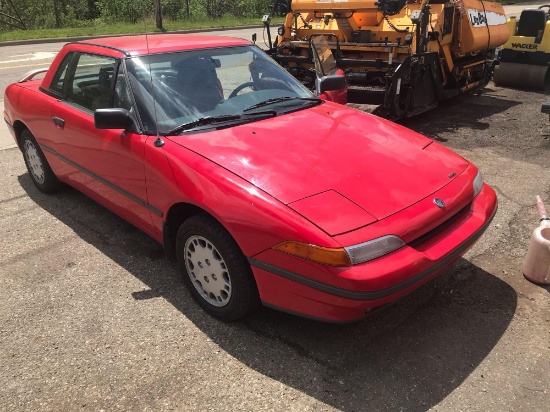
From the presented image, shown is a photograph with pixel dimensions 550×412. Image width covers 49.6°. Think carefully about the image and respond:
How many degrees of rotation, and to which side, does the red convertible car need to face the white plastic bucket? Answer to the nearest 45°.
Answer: approximately 45° to its left

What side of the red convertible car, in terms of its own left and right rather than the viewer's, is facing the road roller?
left

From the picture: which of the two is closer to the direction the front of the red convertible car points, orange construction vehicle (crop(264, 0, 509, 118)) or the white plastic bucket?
the white plastic bucket

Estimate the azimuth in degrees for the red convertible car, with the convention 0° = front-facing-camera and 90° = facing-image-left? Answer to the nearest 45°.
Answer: approximately 315°
